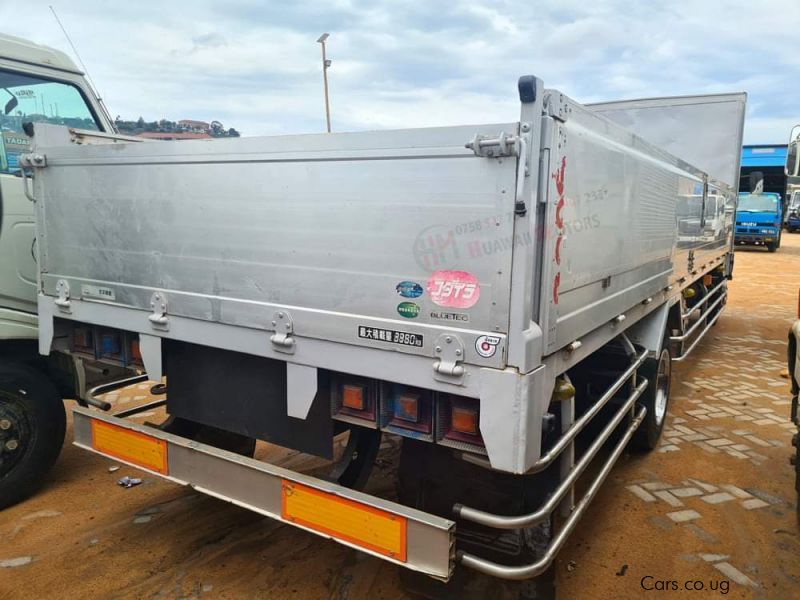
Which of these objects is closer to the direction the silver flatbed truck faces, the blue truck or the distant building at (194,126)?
the blue truck

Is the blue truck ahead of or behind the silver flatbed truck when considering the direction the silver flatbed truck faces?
ahead

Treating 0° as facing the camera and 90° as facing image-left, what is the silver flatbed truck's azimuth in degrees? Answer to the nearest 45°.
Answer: approximately 225°

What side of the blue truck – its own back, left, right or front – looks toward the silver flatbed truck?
front

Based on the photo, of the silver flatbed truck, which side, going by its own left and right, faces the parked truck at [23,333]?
left

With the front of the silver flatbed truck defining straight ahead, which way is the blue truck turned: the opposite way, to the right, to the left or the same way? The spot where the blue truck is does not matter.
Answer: the opposite way

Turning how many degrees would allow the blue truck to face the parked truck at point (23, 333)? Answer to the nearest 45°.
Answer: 0° — it already faces it

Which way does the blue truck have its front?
toward the camera
